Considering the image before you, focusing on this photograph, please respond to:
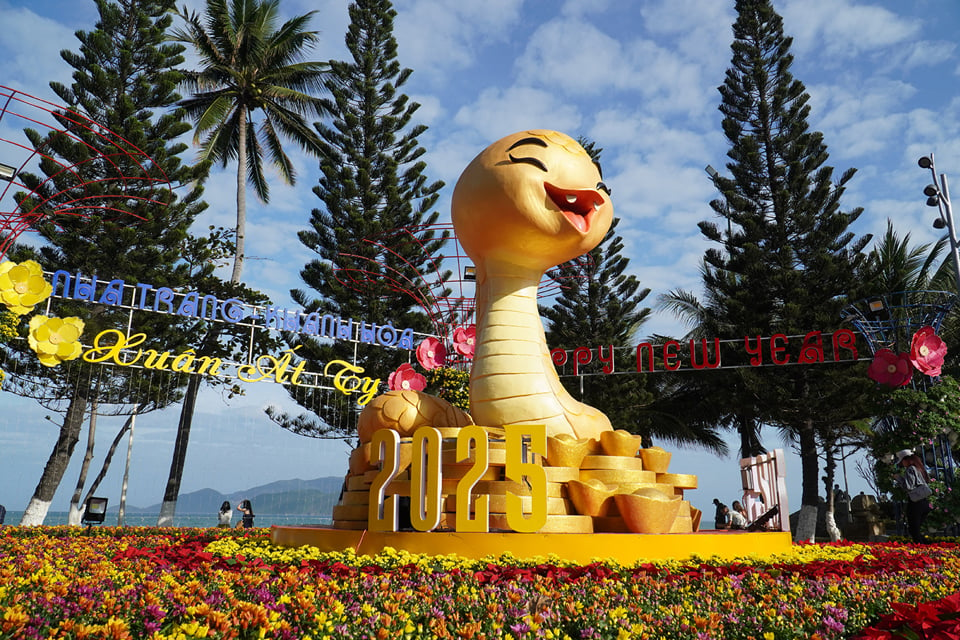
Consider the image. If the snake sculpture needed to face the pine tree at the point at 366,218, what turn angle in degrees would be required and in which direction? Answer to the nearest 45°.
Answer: approximately 135° to its left

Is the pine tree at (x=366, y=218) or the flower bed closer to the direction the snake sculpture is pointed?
the flower bed

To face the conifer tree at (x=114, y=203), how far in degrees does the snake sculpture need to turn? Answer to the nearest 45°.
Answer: approximately 180°

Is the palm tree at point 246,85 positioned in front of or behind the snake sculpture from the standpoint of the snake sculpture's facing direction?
behind

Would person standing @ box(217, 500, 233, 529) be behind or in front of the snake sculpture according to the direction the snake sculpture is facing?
behind

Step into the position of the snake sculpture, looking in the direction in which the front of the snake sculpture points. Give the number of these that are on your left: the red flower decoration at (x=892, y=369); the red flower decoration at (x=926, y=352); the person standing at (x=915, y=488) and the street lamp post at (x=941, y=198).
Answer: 4

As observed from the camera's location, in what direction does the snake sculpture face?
facing the viewer and to the right of the viewer

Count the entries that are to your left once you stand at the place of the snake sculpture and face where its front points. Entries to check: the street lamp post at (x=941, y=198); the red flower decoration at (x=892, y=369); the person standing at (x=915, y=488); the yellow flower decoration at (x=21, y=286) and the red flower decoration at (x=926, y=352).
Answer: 4

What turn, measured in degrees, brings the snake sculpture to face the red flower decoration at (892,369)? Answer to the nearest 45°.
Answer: approximately 90° to its left
